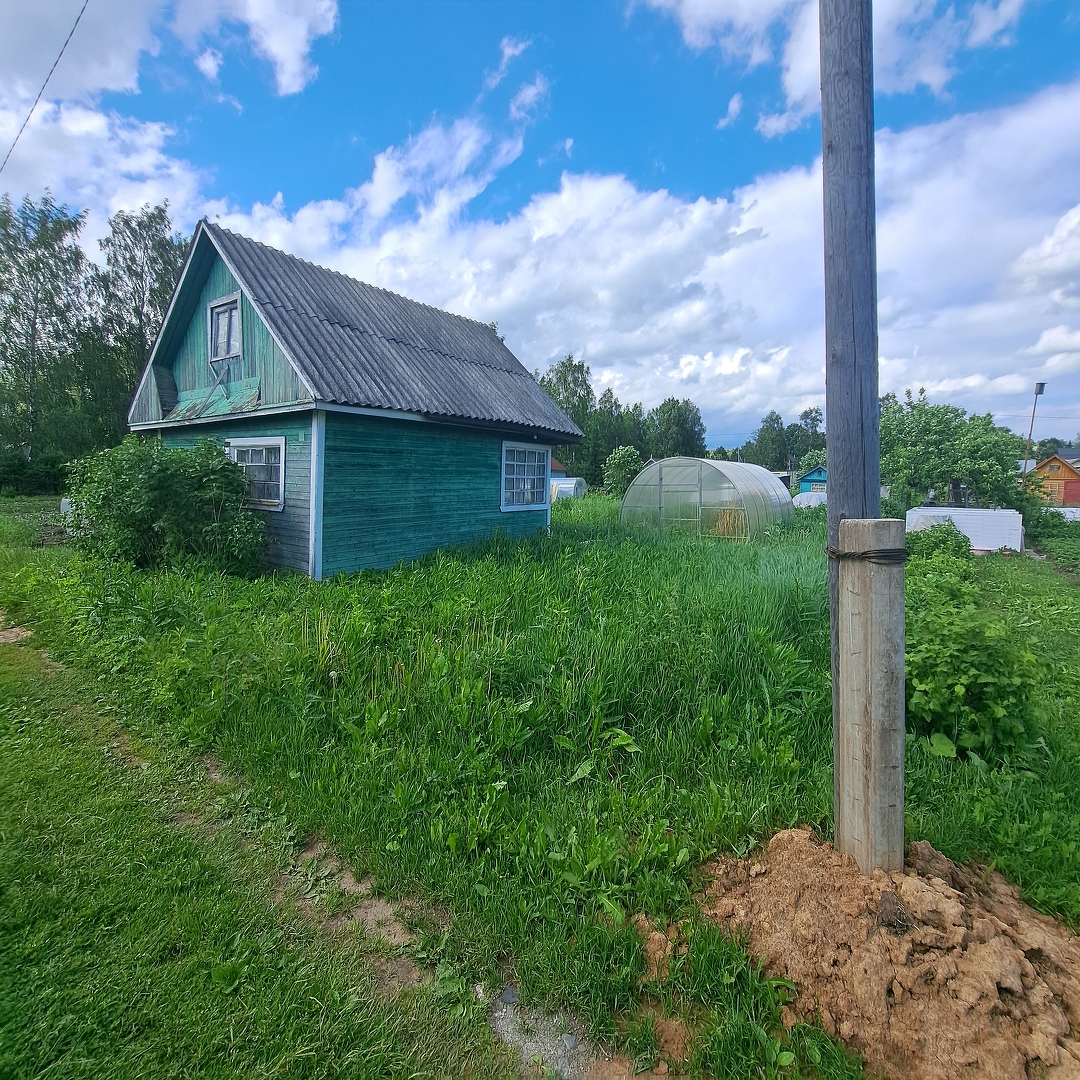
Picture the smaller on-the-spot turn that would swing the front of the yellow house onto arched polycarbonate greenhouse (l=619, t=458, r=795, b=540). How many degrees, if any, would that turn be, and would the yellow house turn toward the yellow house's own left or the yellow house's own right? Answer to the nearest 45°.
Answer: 0° — it already faces it

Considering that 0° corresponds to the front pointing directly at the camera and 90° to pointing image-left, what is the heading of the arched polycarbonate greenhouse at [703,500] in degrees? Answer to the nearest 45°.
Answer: approximately 45°

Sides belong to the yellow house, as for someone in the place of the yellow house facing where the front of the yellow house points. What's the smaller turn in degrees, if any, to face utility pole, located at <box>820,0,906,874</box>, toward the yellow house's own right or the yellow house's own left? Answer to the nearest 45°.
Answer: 0° — it already faces it

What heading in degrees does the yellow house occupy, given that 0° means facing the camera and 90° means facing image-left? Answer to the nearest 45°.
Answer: approximately 0°

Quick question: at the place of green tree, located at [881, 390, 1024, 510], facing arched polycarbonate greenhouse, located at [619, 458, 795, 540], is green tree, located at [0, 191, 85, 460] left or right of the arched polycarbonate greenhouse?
right

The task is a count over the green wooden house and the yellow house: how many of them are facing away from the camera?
0

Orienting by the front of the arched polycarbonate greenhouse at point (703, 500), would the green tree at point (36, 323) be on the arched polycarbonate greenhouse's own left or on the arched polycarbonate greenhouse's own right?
on the arched polycarbonate greenhouse's own right

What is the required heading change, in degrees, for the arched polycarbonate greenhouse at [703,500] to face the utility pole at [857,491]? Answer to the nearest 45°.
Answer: approximately 45° to its left

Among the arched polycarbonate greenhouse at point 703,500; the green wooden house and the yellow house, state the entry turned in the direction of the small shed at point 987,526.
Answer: the yellow house
